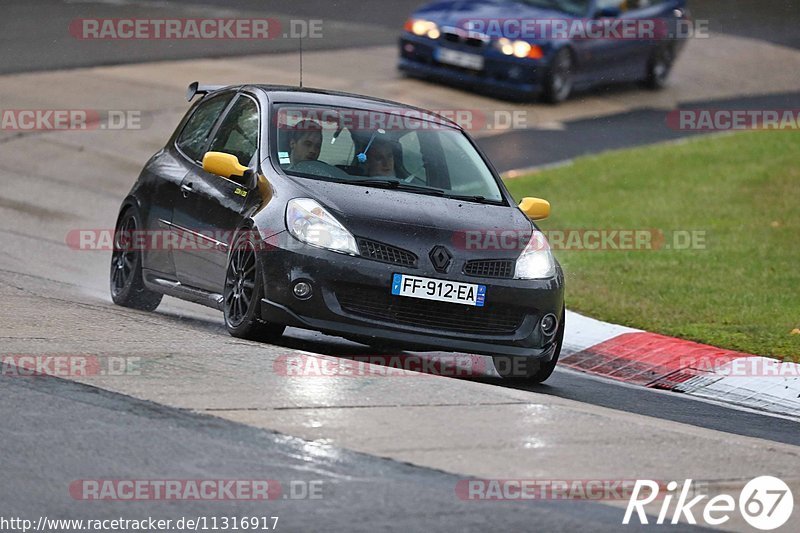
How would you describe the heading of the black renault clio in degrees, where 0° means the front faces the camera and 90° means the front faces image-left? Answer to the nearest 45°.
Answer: approximately 315°

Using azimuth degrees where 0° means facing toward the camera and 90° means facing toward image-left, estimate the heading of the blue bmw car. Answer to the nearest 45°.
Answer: approximately 45°

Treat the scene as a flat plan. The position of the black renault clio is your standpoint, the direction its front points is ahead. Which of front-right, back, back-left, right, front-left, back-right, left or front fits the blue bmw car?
back-left

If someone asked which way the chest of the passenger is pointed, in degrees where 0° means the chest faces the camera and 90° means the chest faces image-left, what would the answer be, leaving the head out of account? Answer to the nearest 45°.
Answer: approximately 315°
